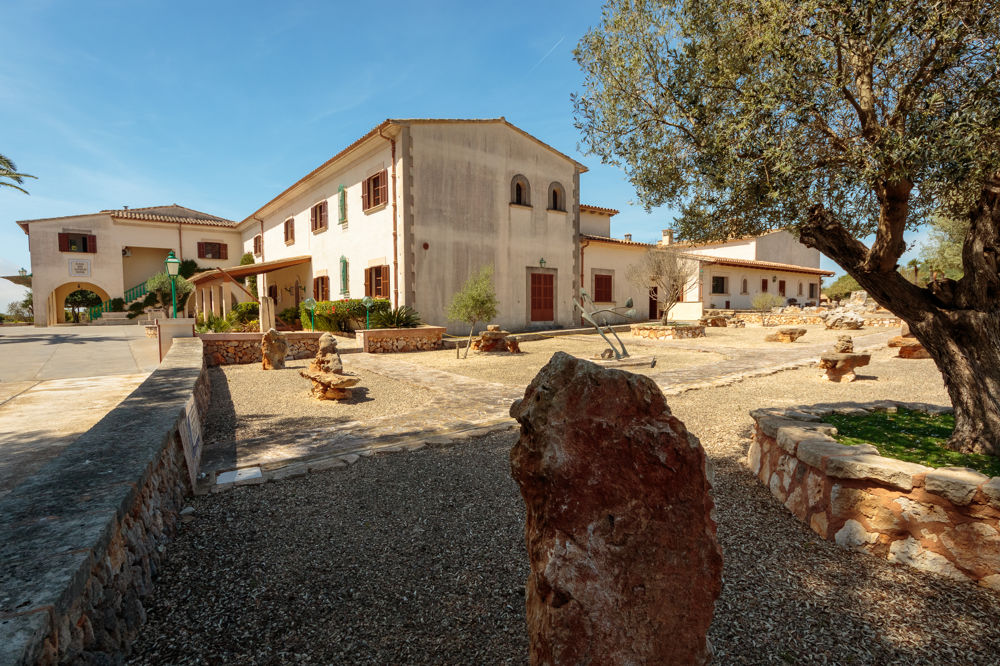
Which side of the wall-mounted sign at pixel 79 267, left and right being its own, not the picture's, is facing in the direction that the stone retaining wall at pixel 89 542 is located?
front

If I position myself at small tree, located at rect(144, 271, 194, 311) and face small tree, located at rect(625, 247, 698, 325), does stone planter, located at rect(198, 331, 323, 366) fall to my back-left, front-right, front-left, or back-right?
front-right

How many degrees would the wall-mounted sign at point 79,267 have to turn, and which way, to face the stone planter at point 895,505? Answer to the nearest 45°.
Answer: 0° — it already faces it

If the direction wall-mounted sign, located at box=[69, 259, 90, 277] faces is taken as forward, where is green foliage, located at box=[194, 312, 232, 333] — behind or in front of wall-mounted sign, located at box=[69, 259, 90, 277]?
in front

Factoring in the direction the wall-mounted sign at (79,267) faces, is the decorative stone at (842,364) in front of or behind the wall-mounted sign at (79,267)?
in front

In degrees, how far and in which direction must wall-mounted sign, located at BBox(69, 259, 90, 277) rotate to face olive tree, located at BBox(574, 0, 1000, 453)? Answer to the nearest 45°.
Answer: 0° — it already faces it

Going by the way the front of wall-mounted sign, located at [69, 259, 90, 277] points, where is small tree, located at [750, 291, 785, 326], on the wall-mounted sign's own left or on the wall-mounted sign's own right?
on the wall-mounted sign's own left

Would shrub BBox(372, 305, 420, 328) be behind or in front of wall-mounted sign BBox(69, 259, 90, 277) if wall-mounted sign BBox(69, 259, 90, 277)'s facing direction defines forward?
in front

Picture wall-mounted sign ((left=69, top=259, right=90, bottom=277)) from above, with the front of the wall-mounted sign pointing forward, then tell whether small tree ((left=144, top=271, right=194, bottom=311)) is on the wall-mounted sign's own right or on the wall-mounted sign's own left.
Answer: on the wall-mounted sign's own left

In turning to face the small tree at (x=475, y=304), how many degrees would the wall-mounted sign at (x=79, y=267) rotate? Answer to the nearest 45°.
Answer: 0° — it already faces it

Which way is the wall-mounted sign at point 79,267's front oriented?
toward the camera

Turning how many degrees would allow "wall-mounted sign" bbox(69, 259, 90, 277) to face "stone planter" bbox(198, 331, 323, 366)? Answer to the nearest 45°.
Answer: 0° — it already faces it

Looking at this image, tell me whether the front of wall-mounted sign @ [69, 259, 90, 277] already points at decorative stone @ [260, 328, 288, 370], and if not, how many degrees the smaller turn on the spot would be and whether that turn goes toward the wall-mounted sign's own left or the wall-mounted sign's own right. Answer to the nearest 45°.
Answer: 0° — it already faces it
